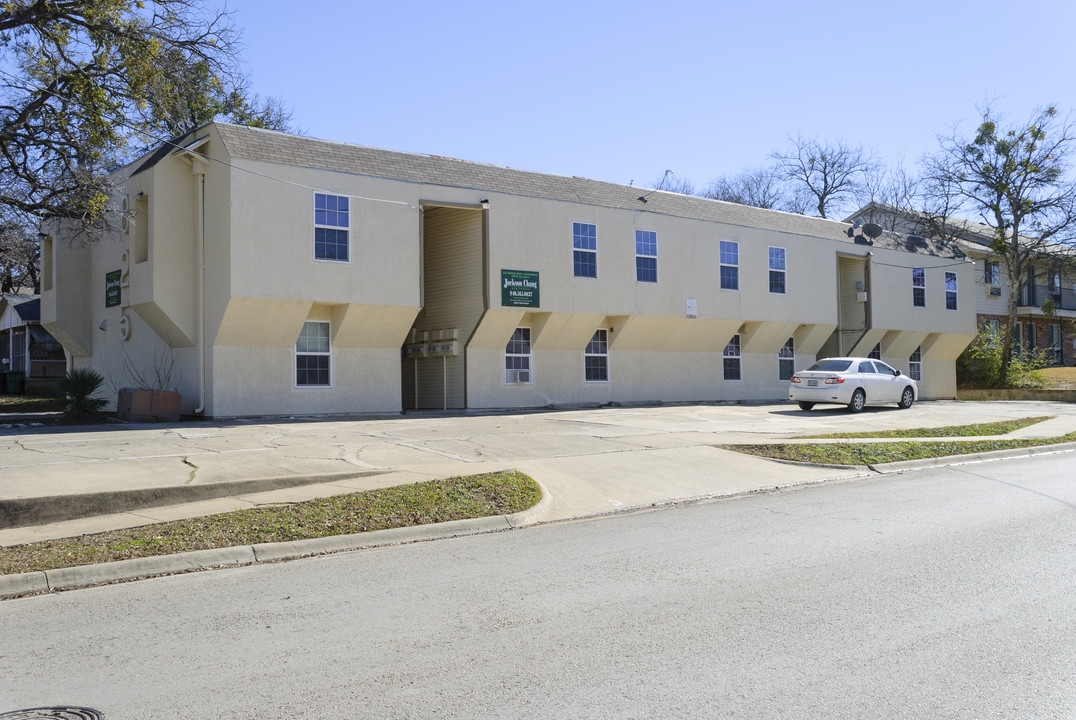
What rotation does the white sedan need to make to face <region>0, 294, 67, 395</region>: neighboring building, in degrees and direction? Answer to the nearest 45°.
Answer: approximately 135° to its left

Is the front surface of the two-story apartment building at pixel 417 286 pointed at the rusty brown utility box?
no

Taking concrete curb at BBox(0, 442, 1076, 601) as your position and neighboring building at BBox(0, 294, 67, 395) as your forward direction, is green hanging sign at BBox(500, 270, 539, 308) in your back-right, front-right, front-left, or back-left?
front-right

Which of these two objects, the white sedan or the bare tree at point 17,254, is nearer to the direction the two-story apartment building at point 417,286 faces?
the white sedan

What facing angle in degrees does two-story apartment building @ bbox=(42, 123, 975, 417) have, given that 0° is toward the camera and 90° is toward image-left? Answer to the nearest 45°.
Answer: approximately 315°

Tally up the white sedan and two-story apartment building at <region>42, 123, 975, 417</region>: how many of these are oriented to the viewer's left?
0

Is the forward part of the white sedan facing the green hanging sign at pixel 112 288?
no

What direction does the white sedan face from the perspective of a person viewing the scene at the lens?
facing away from the viewer and to the right of the viewer

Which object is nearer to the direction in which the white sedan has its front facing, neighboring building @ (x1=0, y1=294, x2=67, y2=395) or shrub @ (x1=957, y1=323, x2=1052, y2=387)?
the shrub

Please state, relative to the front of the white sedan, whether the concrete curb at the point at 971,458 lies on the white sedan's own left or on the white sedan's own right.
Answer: on the white sedan's own right

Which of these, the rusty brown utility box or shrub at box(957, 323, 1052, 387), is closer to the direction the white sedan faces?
the shrub

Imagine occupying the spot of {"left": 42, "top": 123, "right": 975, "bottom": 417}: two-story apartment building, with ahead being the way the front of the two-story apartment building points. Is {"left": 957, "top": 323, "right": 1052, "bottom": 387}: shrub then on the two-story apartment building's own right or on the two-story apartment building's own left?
on the two-story apartment building's own left

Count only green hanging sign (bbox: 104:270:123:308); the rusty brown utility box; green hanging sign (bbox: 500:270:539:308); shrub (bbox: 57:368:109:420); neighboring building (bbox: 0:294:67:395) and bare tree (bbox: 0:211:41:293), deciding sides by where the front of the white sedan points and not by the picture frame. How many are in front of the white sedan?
0
